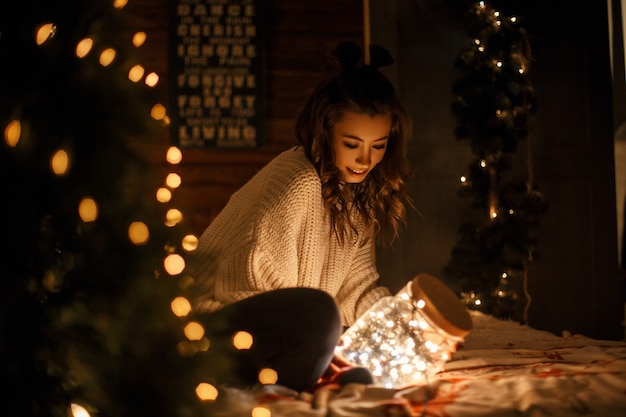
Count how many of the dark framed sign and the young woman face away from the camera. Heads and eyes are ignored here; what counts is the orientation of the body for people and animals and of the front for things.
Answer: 0

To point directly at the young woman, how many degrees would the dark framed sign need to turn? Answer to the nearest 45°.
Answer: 0° — it already faces them

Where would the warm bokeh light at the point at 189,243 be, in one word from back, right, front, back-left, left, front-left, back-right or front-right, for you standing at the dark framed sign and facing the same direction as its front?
front

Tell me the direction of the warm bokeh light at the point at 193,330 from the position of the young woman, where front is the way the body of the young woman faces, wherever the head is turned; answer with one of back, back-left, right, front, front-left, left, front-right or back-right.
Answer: front-right

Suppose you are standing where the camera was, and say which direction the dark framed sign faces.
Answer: facing the viewer

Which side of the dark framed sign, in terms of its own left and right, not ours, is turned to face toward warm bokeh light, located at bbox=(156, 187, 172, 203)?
front

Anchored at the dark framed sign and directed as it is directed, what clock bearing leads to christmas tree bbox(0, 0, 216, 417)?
The christmas tree is roughly at 12 o'clock from the dark framed sign.

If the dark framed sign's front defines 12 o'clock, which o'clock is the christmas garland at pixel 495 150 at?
The christmas garland is roughly at 10 o'clock from the dark framed sign.

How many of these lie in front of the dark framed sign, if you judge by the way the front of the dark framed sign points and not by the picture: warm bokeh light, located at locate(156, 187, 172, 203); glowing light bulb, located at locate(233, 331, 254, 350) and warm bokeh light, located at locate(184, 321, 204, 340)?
3

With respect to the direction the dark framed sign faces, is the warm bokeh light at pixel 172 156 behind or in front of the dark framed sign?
in front

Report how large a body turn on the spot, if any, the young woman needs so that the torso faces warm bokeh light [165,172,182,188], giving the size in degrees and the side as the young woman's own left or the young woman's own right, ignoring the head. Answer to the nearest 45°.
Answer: approximately 45° to the young woman's own right

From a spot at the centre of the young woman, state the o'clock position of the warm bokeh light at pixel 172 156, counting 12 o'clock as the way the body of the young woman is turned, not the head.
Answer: The warm bokeh light is roughly at 2 o'clock from the young woman.

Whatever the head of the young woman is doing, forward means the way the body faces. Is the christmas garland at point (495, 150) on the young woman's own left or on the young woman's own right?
on the young woman's own left

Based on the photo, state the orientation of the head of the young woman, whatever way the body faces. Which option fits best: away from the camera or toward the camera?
toward the camera
